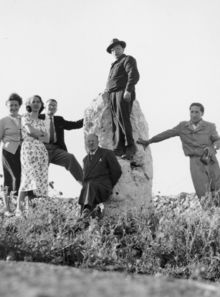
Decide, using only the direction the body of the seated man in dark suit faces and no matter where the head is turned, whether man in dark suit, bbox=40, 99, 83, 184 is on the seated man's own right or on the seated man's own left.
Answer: on the seated man's own right

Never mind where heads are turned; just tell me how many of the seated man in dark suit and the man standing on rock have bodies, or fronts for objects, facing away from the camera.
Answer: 0

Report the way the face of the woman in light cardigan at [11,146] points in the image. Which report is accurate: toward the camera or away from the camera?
toward the camera

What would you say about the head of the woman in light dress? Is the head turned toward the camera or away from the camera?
toward the camera

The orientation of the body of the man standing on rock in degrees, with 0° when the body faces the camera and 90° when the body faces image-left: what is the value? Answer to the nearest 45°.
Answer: approximately 45°

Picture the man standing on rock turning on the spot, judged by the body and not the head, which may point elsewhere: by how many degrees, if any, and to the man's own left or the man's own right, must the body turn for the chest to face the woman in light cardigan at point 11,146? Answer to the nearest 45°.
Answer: approximately 45° to the man's own right

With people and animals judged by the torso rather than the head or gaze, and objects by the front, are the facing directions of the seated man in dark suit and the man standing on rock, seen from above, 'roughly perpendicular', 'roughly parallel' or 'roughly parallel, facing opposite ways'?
roughly parallel

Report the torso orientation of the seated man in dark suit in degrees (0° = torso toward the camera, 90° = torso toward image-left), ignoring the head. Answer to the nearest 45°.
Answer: approximately 45°
